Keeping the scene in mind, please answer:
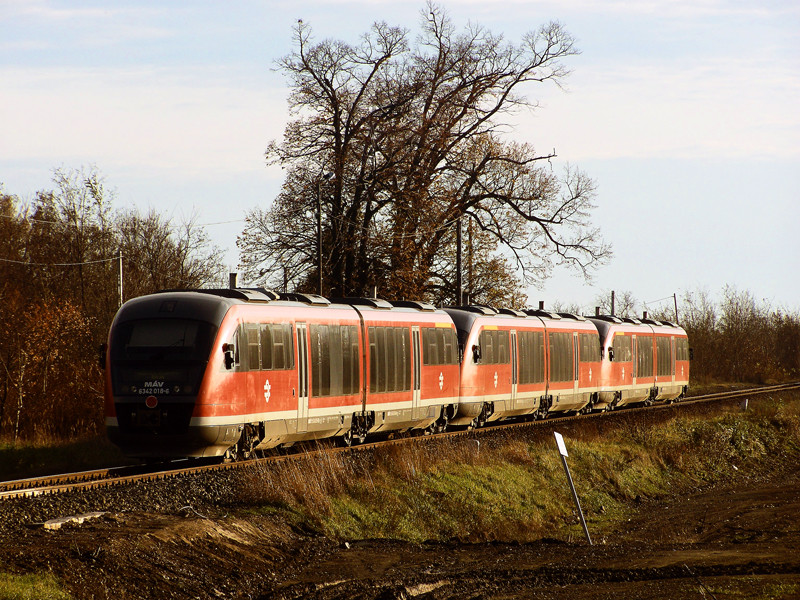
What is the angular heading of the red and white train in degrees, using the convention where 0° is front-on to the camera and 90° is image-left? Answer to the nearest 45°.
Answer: approximately 45°

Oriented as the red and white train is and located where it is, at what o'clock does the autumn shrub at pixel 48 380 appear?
The autumn shrub is roughly at 3 o'clock from the red and white train.
